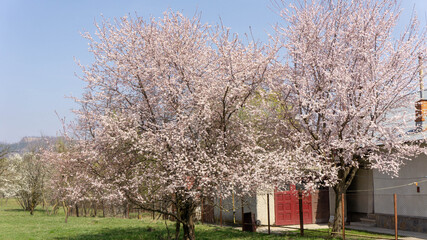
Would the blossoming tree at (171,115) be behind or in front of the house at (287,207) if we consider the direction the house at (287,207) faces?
in front

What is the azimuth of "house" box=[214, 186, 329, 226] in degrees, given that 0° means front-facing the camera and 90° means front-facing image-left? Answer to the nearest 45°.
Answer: approximately 0°

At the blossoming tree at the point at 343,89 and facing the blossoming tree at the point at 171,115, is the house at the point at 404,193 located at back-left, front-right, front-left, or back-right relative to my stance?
back-right

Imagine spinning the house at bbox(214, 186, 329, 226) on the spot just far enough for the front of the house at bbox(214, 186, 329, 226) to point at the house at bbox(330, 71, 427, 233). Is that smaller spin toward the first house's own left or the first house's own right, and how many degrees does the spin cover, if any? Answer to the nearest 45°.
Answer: approximately 45° to the first house's own left

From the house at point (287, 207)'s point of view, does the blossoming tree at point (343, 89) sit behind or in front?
in front
